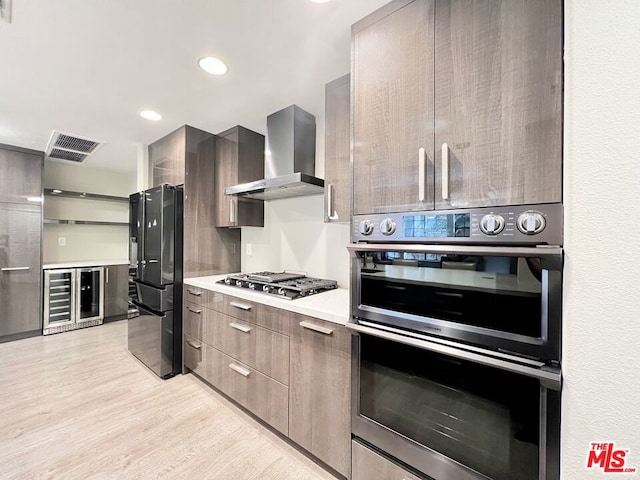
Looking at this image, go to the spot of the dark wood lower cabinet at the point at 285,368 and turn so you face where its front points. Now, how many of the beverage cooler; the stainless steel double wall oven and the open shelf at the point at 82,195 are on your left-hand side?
1

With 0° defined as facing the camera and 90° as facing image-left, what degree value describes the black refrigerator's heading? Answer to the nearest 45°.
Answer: approximately 45°

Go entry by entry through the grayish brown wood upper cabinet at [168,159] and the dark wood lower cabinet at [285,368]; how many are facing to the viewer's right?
0

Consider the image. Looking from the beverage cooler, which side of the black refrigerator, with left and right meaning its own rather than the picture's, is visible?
right

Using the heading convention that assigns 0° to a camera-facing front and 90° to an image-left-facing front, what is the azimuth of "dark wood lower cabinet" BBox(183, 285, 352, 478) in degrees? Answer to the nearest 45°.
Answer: approximately 45°

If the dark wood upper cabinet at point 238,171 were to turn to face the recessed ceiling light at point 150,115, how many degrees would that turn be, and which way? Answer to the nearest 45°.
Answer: approximately 45° to its right

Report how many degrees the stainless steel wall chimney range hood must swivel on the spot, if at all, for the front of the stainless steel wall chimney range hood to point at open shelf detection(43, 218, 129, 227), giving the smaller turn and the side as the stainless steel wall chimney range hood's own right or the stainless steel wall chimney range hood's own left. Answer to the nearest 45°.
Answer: approximately 90° to the stainless steel wall chimney range hood's own right

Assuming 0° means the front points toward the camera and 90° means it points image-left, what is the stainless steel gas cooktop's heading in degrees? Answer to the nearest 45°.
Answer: approximately 45°

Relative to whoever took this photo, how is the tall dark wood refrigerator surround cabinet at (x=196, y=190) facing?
facing the viewer and to the left of the viewer

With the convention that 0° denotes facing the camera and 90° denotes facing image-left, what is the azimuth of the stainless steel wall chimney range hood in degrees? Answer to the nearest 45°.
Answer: approximately 45°

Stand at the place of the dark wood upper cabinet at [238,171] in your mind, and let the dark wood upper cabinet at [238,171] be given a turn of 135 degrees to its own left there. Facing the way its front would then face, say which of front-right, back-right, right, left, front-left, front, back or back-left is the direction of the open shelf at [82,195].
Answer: back-left

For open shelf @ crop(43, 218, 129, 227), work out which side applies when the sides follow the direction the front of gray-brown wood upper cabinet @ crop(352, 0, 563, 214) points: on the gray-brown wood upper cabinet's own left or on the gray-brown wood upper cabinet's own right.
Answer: on the gray-brown wood upper cabinet's own right

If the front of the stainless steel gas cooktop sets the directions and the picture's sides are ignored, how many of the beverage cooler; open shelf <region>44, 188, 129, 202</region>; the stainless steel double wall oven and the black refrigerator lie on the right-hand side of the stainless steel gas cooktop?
3
